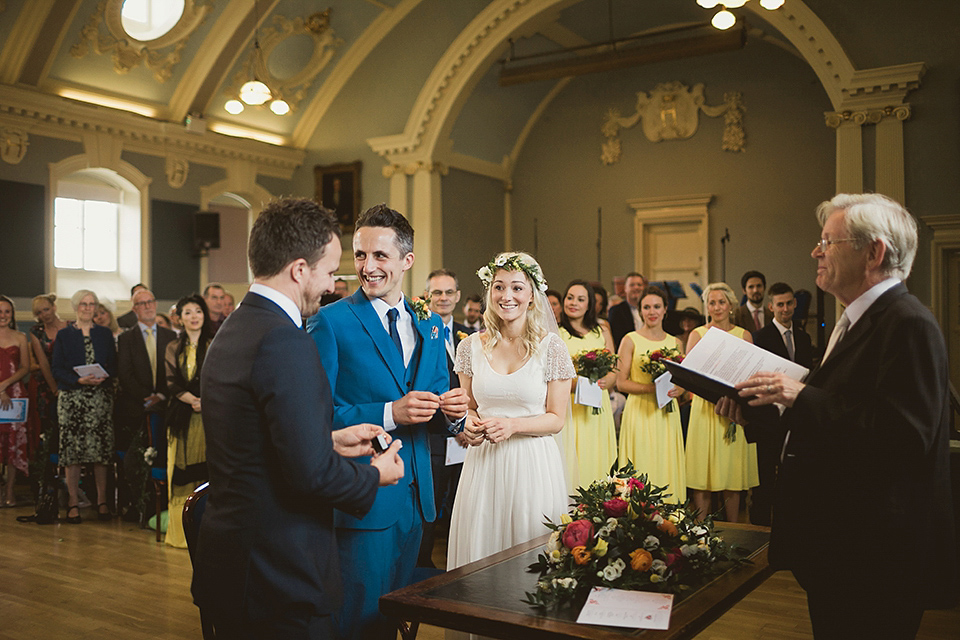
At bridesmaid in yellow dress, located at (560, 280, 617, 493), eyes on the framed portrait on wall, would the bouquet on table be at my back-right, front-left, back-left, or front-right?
back-left

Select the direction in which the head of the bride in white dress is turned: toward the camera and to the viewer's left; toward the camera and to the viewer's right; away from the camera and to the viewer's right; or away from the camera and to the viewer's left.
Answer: toward the camera and to the viewer's left

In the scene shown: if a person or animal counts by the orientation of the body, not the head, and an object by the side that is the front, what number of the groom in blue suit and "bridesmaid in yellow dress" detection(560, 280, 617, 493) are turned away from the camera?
0

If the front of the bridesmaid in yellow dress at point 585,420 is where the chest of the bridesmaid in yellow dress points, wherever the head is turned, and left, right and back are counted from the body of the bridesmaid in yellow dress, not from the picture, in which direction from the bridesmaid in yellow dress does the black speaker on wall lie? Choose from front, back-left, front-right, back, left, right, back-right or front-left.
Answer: right

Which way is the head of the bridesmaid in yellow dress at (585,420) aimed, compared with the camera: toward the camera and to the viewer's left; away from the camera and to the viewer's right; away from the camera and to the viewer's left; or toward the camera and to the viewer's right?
toward the camera and to the viewer's left

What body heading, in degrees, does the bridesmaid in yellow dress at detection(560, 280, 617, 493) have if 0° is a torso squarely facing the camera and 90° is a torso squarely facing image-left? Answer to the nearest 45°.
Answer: approximately 45°

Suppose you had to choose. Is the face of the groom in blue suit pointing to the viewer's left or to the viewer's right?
to the viewer's left

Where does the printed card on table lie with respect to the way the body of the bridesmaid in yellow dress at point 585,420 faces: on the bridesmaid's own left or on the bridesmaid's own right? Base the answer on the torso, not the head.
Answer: on the bridesmaid's own left

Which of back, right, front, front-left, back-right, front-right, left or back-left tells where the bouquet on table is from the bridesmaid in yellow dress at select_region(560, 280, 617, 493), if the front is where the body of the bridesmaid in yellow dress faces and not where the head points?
front-left

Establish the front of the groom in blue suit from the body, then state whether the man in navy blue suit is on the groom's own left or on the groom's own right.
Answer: on the groom's own right
